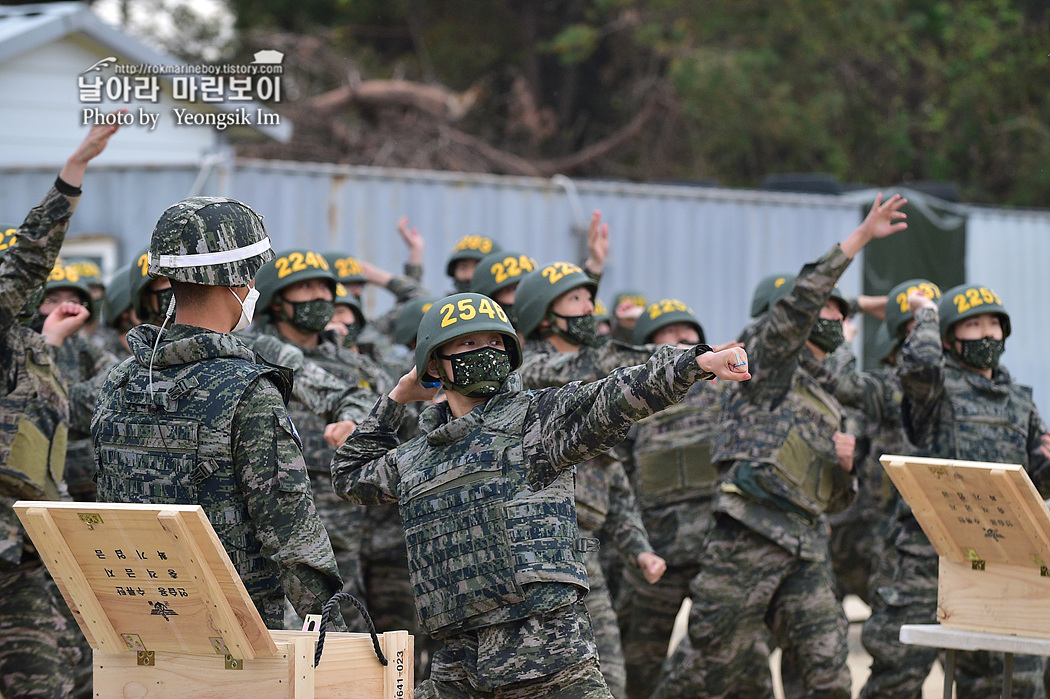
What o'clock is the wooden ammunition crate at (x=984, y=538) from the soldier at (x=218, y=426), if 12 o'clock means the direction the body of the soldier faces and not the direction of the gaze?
The wooden ammunition crate is roughly at 1 o'clock from the soldier.

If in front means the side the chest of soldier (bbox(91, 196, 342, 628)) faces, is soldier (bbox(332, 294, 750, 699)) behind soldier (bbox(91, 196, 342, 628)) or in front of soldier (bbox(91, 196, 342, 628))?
in front

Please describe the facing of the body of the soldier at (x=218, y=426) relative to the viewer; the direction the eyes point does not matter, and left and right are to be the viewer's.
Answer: facing away from the viewer and to the right of the viewer
